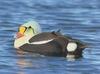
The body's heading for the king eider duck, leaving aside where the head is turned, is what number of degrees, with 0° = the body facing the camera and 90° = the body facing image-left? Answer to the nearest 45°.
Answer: approximately 90°
